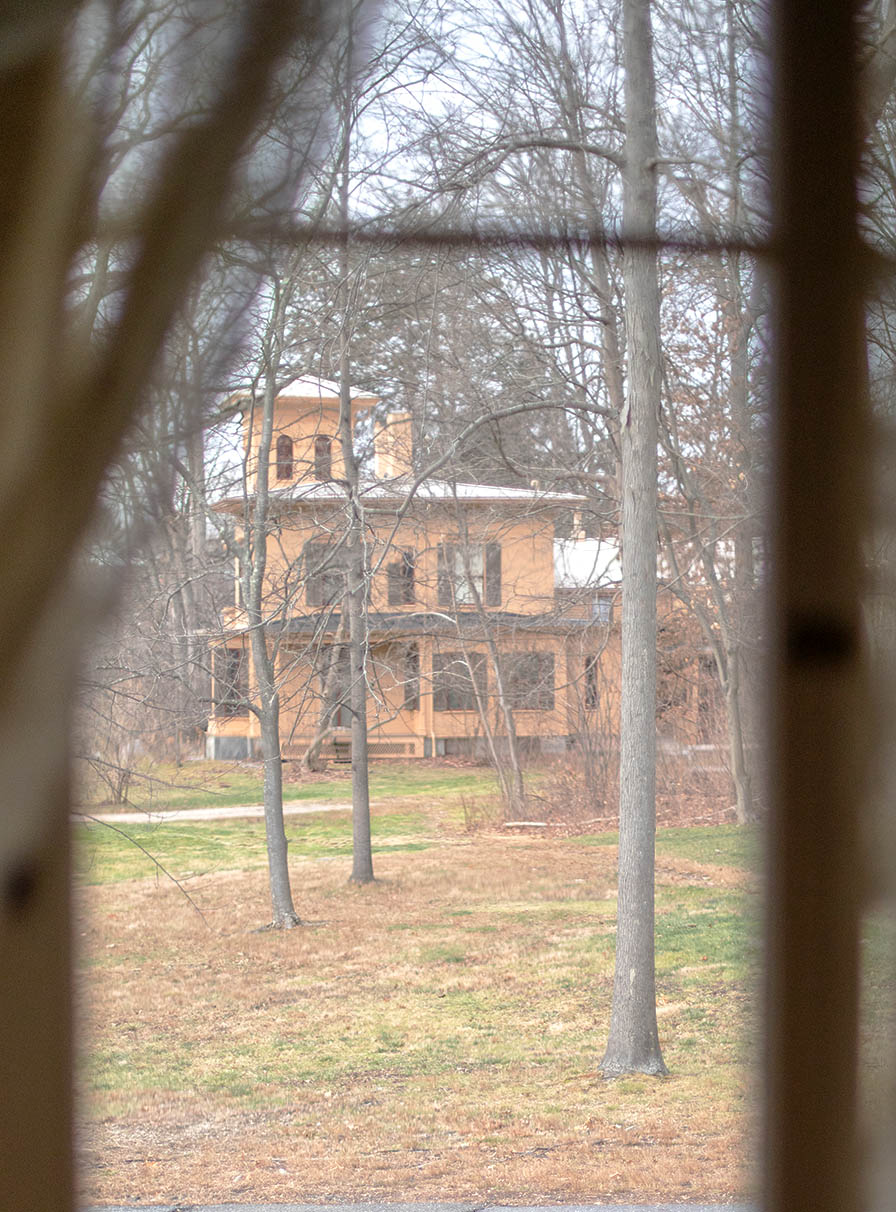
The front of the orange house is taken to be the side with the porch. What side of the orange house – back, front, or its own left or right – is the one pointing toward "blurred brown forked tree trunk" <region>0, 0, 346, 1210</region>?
front

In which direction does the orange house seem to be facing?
toward the camera
